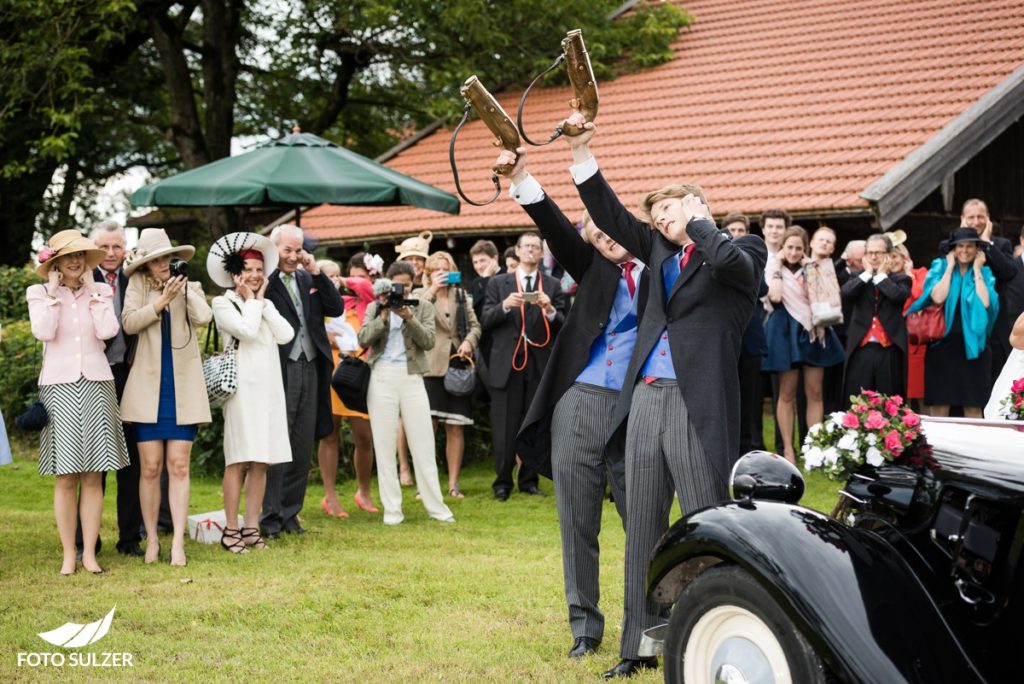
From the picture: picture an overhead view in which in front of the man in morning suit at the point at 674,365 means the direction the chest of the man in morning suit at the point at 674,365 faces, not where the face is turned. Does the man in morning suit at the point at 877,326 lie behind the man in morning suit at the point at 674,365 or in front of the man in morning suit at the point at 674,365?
behind

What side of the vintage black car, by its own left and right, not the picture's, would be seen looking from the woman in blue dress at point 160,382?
front

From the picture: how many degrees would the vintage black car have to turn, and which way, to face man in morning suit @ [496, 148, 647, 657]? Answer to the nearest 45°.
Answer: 0° — it already faces them

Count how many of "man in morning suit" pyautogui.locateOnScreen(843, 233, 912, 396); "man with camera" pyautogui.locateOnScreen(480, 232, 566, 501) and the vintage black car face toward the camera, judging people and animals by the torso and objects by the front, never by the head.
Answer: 2

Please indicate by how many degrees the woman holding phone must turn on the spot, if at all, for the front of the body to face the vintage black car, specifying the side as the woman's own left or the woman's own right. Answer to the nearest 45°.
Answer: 0° — they already face it

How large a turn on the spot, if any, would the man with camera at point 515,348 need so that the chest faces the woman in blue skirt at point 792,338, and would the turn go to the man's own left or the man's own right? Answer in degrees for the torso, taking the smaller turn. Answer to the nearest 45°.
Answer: approximately 90° to the man's own left

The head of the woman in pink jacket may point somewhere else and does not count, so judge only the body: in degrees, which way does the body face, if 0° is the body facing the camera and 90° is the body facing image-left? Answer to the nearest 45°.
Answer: approximately 0°

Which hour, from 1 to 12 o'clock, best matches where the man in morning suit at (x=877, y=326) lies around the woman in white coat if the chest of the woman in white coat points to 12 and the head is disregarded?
The man in morning suit is roughly at 10 o'clock from the woman in white coat.

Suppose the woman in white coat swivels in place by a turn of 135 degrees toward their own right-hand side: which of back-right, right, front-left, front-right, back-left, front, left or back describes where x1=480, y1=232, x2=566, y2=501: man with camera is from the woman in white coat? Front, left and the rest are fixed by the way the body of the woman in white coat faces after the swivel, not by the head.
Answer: back-right

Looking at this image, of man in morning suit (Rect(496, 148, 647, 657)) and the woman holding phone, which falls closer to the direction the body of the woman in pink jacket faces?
the man in morning suit

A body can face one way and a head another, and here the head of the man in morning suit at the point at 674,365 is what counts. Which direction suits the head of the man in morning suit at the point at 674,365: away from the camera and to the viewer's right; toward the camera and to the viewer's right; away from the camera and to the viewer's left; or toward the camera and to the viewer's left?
toward the camera and to the viewer's left
